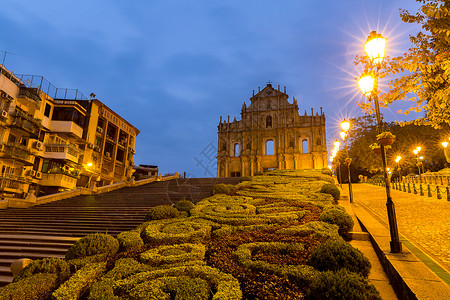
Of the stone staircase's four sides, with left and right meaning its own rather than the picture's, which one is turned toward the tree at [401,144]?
left

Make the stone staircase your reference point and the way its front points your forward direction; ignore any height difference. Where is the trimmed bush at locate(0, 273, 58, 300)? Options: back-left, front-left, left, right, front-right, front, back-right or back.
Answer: front

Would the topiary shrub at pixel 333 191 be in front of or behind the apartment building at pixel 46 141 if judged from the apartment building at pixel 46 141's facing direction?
in front

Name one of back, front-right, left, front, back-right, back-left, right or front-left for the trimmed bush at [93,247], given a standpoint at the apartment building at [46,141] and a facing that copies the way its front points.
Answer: front-right

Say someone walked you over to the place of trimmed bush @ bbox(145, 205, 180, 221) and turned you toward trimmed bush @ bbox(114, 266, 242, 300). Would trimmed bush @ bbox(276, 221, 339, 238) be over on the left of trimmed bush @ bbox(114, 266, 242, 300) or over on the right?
left

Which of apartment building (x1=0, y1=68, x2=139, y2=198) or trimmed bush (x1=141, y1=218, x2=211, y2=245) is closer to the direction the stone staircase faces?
the trimmed bush

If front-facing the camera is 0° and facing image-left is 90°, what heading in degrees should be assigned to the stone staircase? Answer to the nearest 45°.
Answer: approximately 0°

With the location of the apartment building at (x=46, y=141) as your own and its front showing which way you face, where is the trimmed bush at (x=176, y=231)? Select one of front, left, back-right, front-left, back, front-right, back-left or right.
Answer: front-right

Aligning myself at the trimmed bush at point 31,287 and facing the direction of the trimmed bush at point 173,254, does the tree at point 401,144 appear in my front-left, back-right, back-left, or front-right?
front-left

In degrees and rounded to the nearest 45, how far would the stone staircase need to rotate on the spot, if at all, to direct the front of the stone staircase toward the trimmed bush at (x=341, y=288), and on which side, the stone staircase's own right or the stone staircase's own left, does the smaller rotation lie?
approximately 45° to the stone staircase's own left

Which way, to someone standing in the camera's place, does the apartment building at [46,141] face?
facing the viewer and to the right of the viewer

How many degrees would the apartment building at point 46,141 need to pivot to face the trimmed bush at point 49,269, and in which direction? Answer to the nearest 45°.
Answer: approximately 45° to its right

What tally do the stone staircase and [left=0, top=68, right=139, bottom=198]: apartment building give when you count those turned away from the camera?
0

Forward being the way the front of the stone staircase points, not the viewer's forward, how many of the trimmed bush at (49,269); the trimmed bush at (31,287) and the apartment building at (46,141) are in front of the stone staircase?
2

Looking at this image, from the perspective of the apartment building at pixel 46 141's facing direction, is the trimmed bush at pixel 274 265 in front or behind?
in front

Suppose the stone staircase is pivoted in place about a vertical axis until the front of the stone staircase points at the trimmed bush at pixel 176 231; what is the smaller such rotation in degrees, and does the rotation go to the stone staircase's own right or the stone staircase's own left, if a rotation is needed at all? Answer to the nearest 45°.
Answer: approximately 45° to the stone staircase's own left
